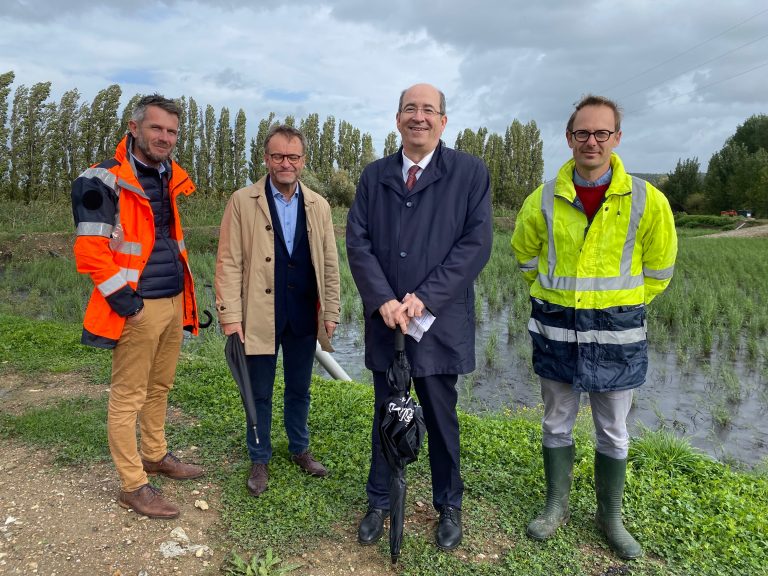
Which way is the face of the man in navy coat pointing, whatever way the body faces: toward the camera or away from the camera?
toward the camera

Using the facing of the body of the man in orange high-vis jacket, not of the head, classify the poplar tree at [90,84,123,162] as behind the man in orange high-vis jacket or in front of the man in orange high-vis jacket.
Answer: behind

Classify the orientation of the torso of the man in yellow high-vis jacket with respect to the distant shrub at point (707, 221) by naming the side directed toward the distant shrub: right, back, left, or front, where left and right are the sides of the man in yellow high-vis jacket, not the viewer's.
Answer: back

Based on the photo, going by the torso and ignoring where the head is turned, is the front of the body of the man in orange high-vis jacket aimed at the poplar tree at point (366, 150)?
no

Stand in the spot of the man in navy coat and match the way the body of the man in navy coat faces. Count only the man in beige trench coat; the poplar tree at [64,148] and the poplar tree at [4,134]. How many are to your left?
0

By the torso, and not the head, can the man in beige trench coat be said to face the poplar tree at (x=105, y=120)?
no

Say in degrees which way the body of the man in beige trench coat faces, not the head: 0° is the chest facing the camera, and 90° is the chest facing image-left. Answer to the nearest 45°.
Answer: approximately 0°

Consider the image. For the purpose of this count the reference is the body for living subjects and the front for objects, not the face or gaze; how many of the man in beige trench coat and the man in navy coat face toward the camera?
2

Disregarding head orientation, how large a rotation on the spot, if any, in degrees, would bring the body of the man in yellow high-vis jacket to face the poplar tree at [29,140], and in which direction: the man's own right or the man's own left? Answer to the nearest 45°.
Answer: approximately 135° to the man's own right

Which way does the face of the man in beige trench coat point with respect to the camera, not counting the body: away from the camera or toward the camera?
toward the camera

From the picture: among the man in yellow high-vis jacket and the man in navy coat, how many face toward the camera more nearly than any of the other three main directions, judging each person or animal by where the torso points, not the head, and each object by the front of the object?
2

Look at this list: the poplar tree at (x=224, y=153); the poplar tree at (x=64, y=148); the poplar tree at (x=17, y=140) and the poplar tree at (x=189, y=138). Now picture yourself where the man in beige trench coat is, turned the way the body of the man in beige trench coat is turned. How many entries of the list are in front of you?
0

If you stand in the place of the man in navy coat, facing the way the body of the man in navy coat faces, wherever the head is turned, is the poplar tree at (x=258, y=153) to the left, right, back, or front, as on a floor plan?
back

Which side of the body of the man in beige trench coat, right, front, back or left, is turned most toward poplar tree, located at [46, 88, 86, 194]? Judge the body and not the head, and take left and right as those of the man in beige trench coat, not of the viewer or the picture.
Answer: back

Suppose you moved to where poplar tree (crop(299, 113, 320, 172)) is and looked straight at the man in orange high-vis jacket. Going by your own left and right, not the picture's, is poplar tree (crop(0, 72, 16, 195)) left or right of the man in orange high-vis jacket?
right

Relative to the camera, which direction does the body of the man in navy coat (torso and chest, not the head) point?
toward the camera

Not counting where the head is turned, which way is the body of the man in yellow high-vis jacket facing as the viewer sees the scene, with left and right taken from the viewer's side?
facing the viewer

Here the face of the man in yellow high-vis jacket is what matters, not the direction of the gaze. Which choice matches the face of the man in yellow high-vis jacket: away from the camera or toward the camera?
toward the camera

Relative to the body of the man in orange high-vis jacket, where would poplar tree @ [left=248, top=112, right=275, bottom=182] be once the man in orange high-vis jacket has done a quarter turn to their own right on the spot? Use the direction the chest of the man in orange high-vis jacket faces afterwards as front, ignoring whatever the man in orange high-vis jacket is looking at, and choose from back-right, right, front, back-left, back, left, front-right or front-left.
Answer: back-right

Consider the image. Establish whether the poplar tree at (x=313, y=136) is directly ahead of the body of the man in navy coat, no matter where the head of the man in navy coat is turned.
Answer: no

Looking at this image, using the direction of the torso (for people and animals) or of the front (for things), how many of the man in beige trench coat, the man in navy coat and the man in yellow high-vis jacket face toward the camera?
3

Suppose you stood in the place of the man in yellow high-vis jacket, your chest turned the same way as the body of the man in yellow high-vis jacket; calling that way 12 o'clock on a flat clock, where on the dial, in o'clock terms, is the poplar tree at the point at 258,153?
The poplar tree is roughly at 5 o'clock from the man in yellow high-vis jacket.
